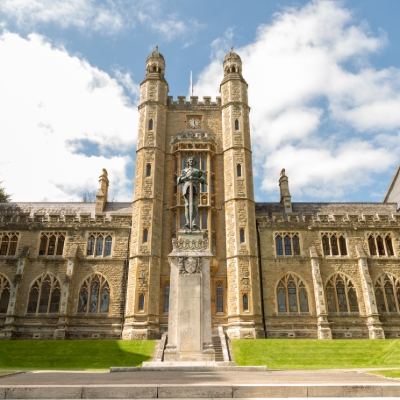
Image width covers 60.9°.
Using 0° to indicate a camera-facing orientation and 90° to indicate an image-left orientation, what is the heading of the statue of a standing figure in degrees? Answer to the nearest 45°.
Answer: approximately 0°

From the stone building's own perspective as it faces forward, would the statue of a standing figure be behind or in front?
in front

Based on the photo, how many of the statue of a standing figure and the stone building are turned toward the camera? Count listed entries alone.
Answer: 2

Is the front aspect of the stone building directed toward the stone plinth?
yes

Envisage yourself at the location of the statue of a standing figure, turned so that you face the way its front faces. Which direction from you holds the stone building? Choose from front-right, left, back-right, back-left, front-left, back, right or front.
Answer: back
